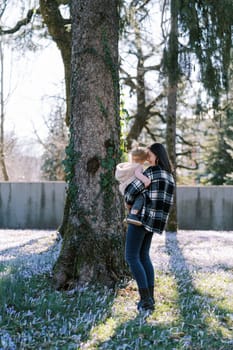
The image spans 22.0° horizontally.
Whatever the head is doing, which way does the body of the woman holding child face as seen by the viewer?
to the viewer's left

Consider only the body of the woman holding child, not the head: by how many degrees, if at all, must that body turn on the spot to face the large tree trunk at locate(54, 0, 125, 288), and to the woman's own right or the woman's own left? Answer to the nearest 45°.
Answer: approximately 45° to the woman's own right

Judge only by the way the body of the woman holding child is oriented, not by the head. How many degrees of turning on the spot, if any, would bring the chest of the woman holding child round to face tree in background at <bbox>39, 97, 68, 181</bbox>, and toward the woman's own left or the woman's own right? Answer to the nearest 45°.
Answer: approximately 90° to the woman's own right

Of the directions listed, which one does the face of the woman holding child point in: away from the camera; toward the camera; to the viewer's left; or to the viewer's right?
to the viewer's left

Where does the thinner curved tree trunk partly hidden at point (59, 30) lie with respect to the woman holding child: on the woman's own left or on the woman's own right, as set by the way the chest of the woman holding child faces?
on the woman's own right
